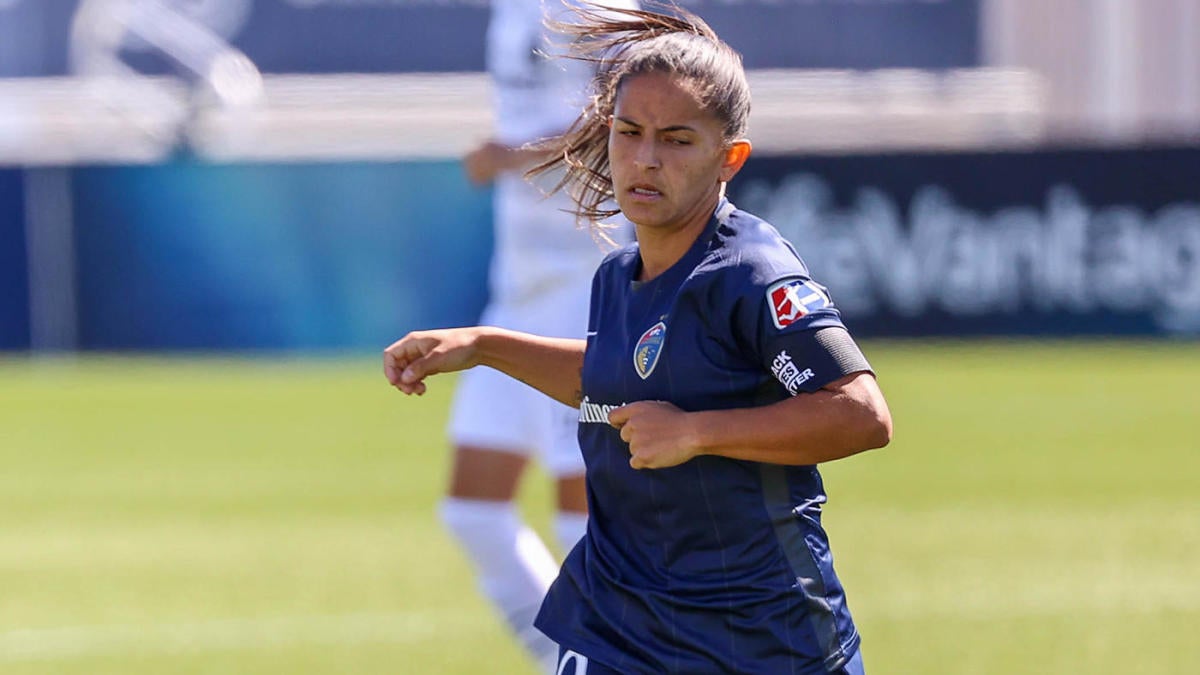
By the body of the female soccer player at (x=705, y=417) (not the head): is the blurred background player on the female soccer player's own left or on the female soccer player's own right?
on the female soccer player's own right

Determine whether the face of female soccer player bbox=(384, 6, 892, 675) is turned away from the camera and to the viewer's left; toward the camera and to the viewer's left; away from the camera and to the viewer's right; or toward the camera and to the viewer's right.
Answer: toward the camera and to the viewer's left

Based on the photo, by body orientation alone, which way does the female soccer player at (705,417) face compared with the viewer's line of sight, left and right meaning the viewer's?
facing the viewer and to the left of the viewer
